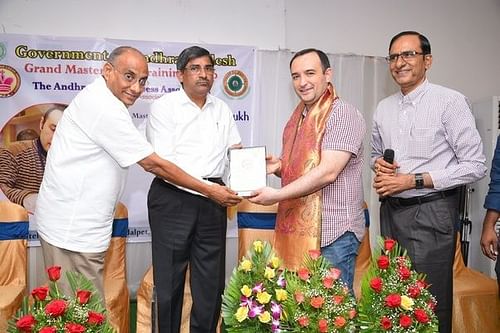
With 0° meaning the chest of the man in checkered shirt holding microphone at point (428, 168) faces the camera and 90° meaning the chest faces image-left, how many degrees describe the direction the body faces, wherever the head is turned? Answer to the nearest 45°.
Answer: approximately 45°

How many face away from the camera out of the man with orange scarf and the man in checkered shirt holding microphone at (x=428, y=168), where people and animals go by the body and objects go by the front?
0

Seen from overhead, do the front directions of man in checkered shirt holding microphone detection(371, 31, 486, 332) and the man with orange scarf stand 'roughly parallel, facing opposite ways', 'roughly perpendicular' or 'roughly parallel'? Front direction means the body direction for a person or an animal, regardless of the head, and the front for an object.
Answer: roughly parallel

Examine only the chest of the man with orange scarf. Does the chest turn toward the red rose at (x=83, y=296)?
yes

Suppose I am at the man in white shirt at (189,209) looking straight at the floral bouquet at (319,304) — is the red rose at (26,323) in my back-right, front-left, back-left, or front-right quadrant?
front-right

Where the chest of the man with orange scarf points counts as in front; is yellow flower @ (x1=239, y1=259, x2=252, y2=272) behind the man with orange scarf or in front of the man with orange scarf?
in front

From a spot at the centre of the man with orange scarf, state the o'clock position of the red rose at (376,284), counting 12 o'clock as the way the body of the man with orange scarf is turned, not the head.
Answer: The red rose is roughly at 10 o'clock from the man with orange scarf.

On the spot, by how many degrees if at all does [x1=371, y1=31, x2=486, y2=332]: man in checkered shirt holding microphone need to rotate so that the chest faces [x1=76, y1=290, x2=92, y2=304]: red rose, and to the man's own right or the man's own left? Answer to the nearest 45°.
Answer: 0° — they already face it

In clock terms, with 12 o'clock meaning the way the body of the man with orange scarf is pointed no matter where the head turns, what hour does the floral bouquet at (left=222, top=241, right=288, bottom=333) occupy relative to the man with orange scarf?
The floral bouquet is roughly at 11 o'clock from the man with orange scarf.

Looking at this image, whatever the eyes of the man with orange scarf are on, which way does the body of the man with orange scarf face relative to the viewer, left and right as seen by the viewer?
facing the viewer and to the left of the viewer

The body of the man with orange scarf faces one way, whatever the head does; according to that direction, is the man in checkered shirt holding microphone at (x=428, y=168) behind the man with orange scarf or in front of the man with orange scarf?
behind

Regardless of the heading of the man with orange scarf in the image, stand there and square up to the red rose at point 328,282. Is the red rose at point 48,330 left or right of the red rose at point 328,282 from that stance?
right
